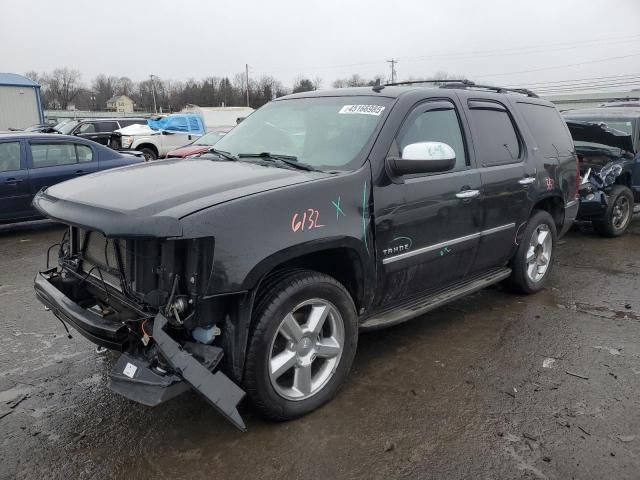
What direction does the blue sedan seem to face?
to the viewer's left

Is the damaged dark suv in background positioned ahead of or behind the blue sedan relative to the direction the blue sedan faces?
behind

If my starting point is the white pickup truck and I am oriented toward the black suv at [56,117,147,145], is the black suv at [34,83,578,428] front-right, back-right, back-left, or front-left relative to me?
back-left

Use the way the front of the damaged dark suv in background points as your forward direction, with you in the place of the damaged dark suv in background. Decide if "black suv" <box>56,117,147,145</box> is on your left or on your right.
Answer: on your right

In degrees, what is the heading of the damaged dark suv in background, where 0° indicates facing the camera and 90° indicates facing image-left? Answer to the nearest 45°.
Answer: approximately 45°

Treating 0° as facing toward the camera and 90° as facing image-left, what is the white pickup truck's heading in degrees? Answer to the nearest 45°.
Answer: approximately 45°
